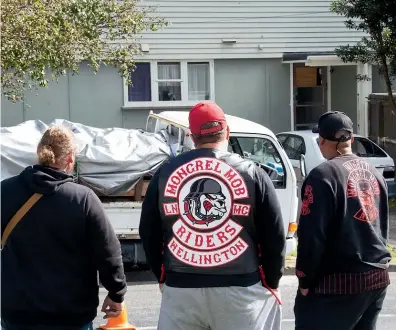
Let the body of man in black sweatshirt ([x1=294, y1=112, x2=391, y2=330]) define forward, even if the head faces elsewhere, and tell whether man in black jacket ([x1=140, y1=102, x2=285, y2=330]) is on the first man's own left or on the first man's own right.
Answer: on the first man's own left

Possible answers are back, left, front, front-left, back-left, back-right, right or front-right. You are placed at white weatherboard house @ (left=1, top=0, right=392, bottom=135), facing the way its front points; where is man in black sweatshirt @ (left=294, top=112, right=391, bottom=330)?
front

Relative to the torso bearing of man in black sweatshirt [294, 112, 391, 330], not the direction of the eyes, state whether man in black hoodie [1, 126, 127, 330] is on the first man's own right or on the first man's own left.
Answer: on the first man's own left

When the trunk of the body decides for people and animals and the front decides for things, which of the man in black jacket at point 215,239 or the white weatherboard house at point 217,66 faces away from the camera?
the man in black jacket

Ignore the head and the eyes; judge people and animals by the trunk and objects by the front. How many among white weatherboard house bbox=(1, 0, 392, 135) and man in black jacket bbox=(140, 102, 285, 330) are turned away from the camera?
1

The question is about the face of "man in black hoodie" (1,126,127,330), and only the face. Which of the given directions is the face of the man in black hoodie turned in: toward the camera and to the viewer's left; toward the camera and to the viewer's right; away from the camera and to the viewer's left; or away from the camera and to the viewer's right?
away from the camera and to the viewer's right

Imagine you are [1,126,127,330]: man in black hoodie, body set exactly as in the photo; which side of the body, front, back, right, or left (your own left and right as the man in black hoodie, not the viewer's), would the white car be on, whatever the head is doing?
front

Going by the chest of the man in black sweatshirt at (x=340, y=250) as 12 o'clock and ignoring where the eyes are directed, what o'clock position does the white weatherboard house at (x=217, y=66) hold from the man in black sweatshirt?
The white weatherboard house is roughly at 1 o'clock from the man in black sweatshirt.

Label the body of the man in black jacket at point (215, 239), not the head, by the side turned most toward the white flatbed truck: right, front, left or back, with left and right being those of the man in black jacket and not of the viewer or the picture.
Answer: front

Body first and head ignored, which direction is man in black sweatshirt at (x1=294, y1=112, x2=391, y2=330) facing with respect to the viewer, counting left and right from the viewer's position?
facing away from the viewer and to the left of the viewer

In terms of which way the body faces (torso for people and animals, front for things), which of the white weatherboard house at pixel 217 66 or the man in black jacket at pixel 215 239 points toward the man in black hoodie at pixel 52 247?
the white weatherboard house

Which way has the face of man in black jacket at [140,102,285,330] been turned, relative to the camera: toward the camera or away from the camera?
away from the camera

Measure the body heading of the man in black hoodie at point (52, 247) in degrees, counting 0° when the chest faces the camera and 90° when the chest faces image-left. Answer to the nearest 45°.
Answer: approximately 225°

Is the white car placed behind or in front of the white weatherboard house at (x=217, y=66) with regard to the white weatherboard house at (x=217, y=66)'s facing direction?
in front

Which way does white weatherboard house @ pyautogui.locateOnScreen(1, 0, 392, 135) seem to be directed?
toward the camera

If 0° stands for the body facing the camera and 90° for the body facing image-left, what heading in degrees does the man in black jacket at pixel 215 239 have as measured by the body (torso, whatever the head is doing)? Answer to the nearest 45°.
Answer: approximately 180°
